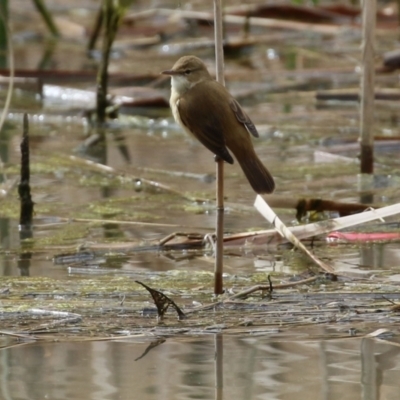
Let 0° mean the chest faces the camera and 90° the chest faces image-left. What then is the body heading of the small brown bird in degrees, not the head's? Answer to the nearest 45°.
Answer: approximately 135°

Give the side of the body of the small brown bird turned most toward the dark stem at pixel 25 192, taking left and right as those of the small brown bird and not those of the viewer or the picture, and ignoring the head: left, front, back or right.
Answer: front
